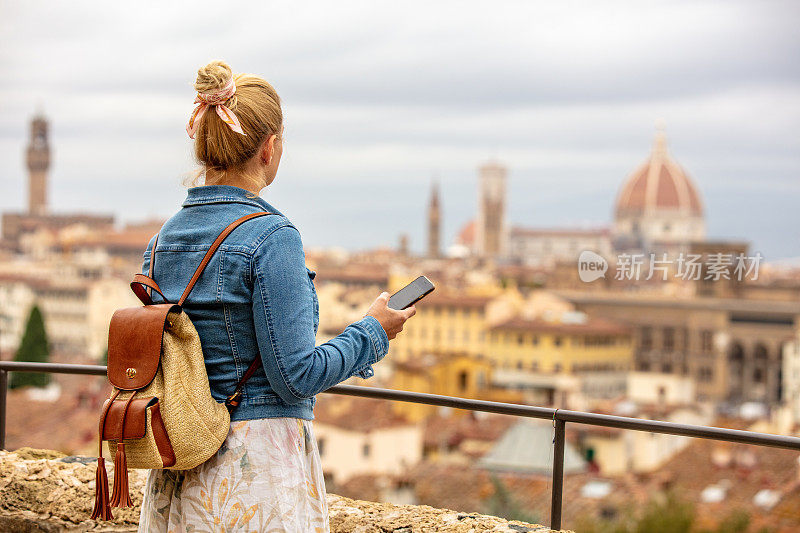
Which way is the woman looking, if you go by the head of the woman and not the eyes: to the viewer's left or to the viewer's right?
to the viewer's right

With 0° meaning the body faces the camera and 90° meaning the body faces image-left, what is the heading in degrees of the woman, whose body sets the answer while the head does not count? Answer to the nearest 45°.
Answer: approximately 225°

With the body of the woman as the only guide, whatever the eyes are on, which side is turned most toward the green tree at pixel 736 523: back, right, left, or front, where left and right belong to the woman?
front

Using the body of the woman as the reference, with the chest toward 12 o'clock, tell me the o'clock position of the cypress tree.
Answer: The cypress tree is roughly at 10 o'clock from the woman.

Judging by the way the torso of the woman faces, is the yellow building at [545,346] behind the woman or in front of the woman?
in front

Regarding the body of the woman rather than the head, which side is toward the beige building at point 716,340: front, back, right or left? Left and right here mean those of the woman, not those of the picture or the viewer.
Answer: front

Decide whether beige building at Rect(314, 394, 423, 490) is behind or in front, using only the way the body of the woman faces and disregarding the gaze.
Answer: in front

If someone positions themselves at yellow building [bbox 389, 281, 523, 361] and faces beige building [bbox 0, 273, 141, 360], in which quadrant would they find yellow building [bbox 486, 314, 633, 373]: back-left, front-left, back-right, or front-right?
back-left
